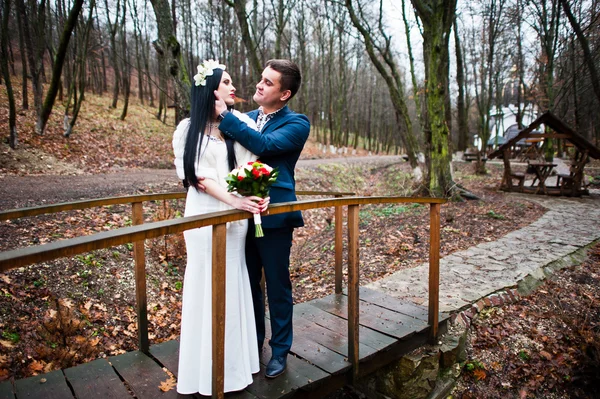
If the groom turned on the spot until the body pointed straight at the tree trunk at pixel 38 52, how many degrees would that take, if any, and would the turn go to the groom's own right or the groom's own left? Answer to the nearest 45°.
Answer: approximately 90° to the groom's own right

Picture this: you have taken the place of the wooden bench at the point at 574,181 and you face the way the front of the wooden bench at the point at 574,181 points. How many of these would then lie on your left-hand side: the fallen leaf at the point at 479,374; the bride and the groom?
3

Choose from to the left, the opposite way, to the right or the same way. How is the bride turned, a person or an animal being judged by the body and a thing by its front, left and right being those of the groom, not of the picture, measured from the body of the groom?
to the left

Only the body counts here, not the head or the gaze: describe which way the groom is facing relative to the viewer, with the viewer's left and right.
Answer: facing the viewer and to the left of the viewer

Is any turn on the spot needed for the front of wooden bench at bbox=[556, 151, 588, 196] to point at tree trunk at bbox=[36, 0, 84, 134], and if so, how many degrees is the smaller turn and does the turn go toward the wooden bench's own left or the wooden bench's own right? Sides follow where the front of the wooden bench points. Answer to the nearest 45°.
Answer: approximately 45° to the wooden bench's own left

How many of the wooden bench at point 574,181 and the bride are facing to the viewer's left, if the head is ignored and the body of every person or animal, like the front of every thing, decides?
1

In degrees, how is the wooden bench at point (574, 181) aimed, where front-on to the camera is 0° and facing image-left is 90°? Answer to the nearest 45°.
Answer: approximately 90°

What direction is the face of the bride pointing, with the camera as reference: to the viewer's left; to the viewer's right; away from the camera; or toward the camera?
to the viewer's right

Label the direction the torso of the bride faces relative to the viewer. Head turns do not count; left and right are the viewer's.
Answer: facing the viewer and to the right of the viewer

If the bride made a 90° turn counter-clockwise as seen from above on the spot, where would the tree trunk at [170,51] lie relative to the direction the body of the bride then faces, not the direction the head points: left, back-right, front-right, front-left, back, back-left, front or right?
front-left
